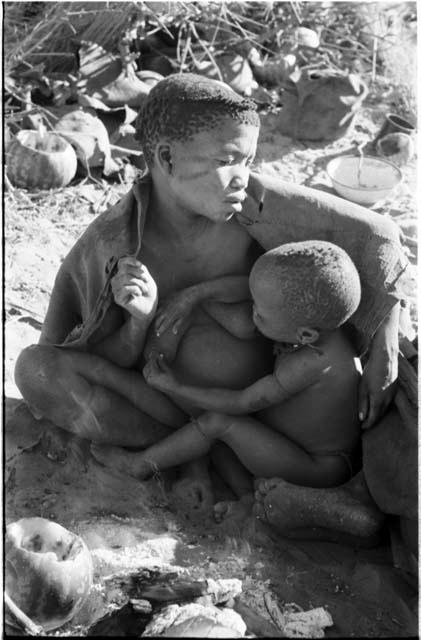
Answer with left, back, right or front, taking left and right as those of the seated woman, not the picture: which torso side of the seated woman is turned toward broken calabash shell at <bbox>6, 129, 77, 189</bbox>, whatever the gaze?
back

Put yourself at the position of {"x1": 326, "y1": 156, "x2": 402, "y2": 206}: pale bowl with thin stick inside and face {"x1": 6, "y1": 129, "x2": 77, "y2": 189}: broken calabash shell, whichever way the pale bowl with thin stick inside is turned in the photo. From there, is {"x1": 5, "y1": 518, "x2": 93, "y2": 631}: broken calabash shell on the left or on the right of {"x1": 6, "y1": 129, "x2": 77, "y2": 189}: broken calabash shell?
left

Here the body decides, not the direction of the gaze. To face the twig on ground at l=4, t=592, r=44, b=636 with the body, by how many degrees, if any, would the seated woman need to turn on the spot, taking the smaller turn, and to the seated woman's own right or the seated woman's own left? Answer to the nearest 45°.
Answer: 0° — they already face it

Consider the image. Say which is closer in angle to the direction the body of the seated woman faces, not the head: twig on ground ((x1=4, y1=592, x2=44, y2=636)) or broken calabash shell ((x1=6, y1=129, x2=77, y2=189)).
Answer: the twig on ground

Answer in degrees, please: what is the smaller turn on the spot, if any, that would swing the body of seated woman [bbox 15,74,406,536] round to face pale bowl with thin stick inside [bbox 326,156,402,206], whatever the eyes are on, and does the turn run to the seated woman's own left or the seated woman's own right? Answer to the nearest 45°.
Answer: approximately 180°

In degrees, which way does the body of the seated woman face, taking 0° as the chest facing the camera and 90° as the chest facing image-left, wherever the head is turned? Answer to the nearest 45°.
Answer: approximately 0°
